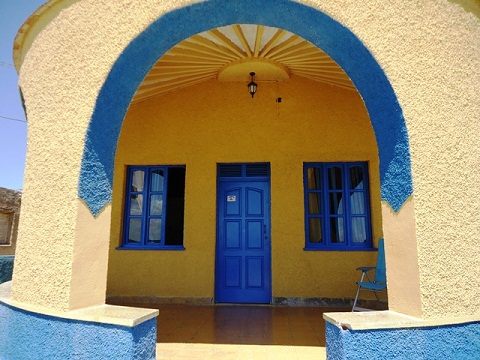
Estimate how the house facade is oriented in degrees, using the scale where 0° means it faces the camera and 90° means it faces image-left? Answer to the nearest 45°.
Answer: approximately 0°
